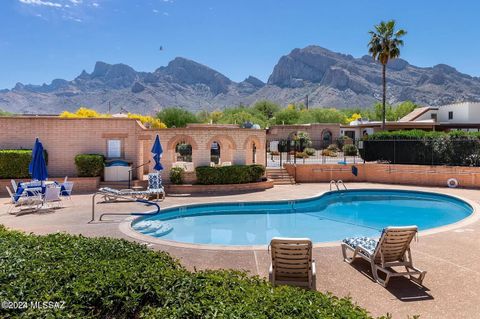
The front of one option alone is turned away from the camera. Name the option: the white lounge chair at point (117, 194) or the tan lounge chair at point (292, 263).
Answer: the tan lounge chair at point (292, 263)

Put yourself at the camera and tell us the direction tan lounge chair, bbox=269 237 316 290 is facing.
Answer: facing away from the viewer

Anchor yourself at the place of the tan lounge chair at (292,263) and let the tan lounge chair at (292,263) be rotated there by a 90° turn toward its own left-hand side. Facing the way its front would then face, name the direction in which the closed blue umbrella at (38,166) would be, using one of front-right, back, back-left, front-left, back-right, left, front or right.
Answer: front-right

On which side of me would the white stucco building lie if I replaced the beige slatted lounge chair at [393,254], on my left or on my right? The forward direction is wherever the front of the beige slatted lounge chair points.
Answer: on my right

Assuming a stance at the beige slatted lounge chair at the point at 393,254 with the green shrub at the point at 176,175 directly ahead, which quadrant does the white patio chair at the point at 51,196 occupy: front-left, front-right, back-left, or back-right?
front-left

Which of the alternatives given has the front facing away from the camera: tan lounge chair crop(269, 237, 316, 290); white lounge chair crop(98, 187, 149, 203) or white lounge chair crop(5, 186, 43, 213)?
tan lounge chair crop(269, 237, 316, 290)

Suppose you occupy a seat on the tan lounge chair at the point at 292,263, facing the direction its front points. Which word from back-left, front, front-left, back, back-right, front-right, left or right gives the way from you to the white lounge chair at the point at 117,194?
front-left

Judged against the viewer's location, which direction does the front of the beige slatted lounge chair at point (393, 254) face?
facing away from the viewer and to the left of the viewer

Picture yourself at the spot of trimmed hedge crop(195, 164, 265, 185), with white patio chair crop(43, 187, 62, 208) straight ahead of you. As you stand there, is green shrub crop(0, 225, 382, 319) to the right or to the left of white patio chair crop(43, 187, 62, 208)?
left
